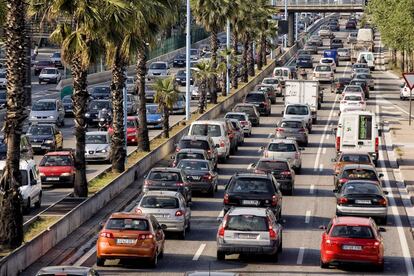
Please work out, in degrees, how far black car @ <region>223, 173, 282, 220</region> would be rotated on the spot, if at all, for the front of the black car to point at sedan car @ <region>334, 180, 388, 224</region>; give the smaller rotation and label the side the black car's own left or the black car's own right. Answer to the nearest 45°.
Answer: approximately 90° to the black car's own right

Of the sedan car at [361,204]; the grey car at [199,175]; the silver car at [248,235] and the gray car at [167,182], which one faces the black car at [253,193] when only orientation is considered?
the silver car

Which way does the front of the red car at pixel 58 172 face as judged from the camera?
facing the viewer

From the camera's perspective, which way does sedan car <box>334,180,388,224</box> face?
away from the camera

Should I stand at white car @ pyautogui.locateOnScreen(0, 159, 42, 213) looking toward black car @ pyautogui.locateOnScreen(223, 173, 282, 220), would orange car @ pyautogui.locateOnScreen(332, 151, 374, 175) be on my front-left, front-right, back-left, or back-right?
front-left

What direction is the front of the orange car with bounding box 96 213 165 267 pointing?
away from the camera

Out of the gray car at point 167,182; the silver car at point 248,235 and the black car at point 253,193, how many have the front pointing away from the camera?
3

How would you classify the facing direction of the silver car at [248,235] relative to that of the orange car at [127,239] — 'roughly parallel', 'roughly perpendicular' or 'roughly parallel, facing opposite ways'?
roughly parallel

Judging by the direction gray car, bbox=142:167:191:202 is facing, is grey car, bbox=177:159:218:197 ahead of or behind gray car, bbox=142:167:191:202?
ahead

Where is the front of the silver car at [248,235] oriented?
away from the camera

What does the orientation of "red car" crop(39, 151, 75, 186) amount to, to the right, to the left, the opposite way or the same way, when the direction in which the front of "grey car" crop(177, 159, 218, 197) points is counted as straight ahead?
the opposite way

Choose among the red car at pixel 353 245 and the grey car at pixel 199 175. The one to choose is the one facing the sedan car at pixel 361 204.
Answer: the red car

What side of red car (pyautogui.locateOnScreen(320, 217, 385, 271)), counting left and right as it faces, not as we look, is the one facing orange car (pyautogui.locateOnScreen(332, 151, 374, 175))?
front

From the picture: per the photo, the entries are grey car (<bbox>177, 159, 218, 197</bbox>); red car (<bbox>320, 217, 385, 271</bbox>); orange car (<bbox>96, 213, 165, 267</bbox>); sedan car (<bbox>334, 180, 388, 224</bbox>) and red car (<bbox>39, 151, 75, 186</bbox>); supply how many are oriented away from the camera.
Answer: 4

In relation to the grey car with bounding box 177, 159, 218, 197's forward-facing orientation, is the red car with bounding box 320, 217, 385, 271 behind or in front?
behind

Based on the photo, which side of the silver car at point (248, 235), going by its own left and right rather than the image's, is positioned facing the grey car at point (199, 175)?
front

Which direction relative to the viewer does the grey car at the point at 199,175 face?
away from the camera
